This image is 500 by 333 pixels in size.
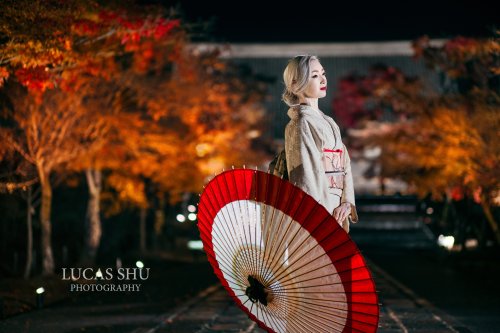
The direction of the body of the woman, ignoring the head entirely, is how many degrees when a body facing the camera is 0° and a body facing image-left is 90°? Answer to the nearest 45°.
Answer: approximately 315°

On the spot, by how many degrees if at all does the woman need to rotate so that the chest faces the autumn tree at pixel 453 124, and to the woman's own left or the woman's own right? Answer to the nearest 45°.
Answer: approximately 135° to the woman's own left

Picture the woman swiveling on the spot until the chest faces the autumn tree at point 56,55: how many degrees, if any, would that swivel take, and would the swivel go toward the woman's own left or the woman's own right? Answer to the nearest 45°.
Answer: approximately 180°
